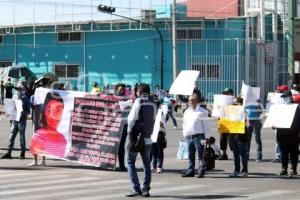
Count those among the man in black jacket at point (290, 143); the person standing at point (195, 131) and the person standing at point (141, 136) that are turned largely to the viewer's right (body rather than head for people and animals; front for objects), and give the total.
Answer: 0

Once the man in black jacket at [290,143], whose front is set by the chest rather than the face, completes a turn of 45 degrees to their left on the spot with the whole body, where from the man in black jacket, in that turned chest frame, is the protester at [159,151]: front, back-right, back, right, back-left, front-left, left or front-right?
right

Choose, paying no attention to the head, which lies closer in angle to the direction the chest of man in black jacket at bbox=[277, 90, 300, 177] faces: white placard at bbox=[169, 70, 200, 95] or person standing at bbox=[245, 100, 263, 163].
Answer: the white placard

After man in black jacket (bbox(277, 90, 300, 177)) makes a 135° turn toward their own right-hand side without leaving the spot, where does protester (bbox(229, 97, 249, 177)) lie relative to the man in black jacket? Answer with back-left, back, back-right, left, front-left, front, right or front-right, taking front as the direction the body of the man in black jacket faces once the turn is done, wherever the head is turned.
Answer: left

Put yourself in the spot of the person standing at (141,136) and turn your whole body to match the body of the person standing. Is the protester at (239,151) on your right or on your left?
on your right

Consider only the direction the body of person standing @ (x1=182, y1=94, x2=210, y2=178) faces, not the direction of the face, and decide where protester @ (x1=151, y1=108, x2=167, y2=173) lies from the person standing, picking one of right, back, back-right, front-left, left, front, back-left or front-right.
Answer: right

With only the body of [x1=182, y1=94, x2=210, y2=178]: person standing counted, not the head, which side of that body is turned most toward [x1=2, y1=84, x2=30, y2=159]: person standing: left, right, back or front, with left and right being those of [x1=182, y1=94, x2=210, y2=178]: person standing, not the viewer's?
right

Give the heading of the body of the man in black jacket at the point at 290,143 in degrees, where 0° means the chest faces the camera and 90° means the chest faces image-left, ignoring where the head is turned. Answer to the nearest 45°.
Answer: approximately 45°

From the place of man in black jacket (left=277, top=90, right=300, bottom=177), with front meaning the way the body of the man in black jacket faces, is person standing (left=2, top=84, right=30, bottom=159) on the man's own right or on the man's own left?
on the man's own right

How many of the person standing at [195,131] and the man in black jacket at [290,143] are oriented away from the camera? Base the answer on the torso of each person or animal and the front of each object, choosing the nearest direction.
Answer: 0

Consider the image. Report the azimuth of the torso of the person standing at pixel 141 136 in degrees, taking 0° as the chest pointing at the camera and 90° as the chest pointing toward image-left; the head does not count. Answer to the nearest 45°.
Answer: approximately 135°

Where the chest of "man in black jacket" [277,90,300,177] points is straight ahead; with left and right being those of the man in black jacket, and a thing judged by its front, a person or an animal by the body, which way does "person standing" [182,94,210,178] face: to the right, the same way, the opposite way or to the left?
the same way

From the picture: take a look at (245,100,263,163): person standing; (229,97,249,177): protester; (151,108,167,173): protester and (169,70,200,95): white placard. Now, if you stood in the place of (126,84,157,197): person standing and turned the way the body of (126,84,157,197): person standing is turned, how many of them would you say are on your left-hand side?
0
